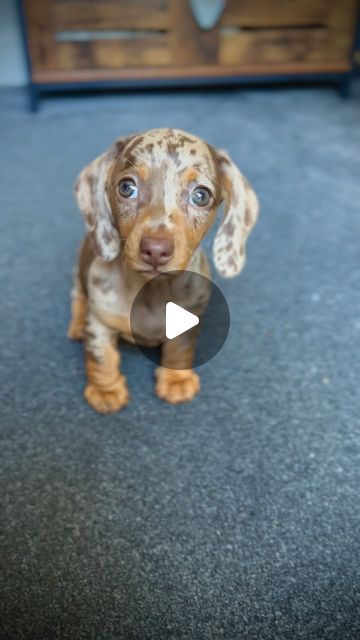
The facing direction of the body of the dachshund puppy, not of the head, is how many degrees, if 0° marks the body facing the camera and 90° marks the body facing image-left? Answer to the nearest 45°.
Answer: approximately 0°

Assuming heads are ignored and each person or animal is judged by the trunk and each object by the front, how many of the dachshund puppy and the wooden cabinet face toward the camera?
2

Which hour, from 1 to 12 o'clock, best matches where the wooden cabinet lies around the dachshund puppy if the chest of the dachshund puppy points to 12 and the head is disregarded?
The wooden cabinet is roughly at 6 o'clock from the dachshund puppy.

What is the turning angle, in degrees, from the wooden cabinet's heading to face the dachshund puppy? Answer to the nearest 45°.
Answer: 0° — it already faces it
